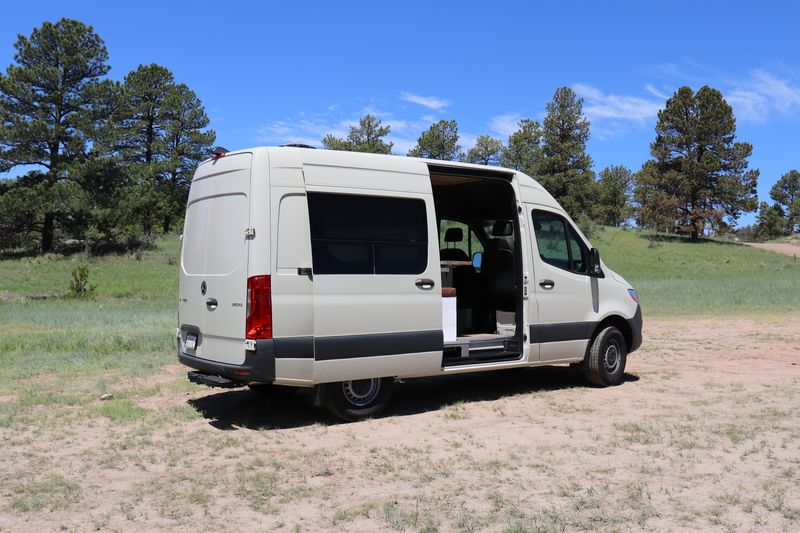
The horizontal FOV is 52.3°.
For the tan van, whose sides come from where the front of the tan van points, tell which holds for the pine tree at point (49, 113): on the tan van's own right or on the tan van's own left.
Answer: on the tan van's own left

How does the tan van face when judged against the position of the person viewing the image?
facing away from the viewer and to the right of the viewer
